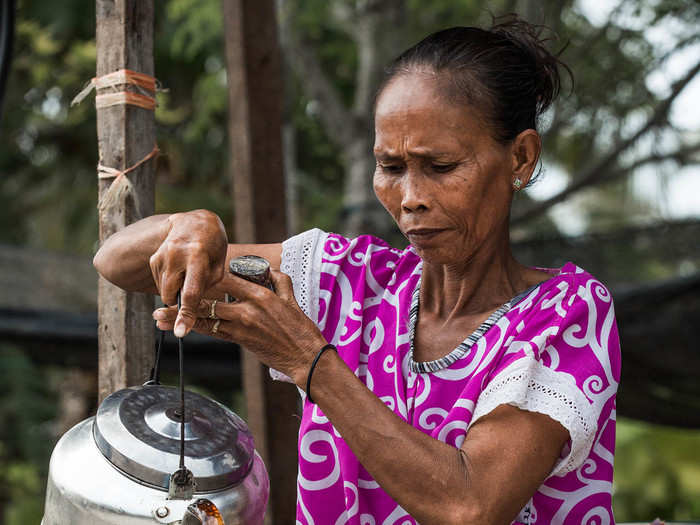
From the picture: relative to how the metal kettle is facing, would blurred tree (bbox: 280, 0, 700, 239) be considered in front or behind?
behind

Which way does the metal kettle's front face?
toward the camera

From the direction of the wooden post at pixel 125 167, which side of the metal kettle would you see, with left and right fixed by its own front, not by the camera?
back

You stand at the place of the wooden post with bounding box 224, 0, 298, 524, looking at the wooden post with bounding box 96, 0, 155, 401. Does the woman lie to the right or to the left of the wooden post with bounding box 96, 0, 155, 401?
left

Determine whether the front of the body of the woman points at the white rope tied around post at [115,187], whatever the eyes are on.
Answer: no

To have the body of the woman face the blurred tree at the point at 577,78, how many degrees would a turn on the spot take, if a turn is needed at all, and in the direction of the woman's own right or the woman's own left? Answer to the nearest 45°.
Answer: approximately 135° to the woman's own right

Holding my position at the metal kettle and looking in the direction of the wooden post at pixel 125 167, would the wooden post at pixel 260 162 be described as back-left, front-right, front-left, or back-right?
front-right

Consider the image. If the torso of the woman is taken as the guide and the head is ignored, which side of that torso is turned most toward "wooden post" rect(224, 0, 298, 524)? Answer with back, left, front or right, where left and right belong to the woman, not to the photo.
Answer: right

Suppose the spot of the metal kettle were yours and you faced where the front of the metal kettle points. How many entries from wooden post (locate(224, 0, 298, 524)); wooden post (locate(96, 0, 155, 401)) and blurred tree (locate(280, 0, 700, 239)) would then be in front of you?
0

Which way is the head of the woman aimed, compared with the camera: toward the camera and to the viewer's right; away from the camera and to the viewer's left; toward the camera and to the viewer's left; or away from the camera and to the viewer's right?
toward the camera and to the viewer's left

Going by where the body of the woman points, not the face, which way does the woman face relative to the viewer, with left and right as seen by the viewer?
facing the viewer and to the left of the viewer

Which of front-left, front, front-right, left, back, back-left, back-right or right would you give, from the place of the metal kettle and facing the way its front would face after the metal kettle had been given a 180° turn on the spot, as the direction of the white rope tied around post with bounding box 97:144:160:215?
front
